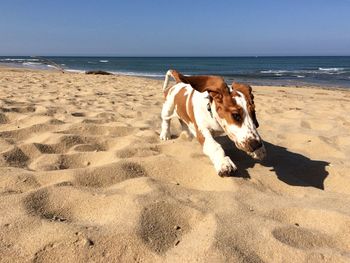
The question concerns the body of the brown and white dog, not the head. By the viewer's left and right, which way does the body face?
facing the viewer and to the right of the viewer
